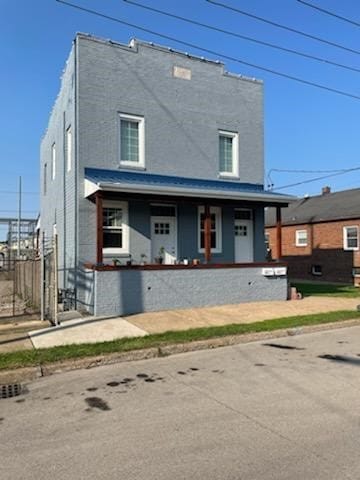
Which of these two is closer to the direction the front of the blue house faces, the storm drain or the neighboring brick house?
the storm drain

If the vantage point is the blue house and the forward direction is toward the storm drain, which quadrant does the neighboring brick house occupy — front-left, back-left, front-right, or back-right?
back-left

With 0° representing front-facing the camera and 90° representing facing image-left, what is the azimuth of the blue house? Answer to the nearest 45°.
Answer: approximately 315°

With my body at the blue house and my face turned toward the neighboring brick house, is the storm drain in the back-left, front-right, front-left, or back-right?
back-right

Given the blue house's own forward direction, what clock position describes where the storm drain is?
The storm drain is roughly at 2 o'clock from the blue house.

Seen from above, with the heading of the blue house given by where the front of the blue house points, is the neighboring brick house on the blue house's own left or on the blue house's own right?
on the blue house's own left
